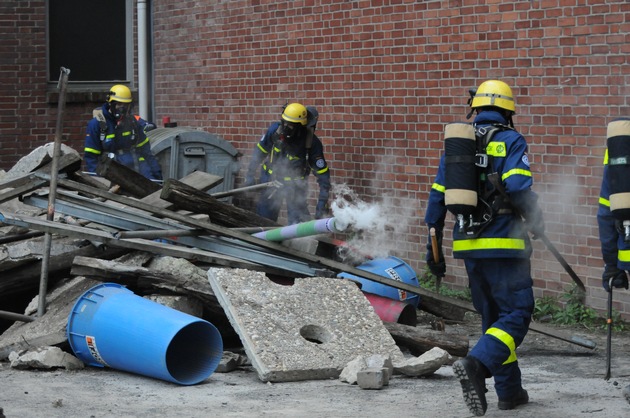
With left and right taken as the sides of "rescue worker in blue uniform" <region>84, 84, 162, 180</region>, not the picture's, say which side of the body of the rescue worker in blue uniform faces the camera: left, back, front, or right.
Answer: front

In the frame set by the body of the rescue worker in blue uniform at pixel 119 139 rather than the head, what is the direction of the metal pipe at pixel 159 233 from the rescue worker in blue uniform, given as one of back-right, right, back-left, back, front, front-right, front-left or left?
front

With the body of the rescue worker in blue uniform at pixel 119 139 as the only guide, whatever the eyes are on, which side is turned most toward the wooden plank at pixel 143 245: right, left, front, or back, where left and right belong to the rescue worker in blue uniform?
front

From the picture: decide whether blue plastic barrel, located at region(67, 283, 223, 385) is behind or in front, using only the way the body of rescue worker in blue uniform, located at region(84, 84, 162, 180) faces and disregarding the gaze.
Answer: in front

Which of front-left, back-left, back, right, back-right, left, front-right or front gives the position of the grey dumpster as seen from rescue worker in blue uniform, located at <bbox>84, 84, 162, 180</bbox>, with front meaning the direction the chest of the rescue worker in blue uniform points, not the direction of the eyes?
back-left

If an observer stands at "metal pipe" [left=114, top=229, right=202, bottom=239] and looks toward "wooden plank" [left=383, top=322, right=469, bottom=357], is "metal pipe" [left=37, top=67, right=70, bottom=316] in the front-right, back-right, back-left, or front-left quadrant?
back-right

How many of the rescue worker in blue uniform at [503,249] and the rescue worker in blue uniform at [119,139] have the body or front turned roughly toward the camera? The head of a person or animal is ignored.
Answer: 1

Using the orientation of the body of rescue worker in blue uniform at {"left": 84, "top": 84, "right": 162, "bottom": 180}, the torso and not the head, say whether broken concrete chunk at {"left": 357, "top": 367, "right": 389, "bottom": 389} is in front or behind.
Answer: in front

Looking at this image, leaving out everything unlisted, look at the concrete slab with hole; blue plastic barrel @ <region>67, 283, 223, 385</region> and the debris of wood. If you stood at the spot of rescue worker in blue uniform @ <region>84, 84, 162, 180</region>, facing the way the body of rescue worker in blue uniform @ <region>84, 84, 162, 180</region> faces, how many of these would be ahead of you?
3

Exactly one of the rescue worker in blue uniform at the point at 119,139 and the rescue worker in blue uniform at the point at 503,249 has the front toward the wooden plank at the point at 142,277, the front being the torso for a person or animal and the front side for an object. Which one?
the rescue worker in blue uniform at the point at 119,139

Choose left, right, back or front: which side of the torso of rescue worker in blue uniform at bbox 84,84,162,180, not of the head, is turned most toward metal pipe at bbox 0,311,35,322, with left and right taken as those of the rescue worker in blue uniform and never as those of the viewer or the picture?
front
